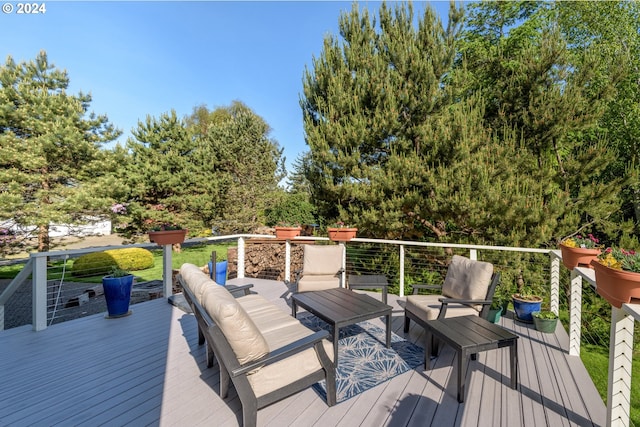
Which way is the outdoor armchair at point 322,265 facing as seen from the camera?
toward the camera

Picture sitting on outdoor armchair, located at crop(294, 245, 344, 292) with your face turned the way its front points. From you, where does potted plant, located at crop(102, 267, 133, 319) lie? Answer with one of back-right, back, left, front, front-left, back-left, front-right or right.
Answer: right

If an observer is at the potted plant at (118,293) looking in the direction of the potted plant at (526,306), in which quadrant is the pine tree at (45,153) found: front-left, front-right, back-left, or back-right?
back-left

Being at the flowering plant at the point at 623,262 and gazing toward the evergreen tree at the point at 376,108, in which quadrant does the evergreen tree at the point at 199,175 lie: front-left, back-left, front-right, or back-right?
front-left

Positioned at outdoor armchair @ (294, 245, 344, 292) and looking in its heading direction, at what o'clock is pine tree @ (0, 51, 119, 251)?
The pine tree is roughly at 4 o'clock from the outdoor armchair.

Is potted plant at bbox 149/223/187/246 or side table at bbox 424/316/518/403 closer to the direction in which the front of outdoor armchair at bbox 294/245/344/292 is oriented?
the side table

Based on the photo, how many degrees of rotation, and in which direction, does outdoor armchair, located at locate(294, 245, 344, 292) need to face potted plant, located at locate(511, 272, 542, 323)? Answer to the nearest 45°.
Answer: approximately 90° to its left

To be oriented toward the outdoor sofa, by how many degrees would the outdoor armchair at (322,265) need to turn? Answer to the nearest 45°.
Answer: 0° — it already faces it

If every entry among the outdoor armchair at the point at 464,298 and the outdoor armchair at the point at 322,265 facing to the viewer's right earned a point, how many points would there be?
0

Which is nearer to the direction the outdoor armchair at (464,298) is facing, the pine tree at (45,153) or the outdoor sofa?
the outdoor sofa

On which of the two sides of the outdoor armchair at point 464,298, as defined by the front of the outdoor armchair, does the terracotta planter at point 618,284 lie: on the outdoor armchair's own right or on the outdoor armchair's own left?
on the outdoor armchair's own left

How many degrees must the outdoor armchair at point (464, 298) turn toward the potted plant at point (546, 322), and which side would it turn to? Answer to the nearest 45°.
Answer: approximately 180°

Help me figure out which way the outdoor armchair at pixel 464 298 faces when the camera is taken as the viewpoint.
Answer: facing the viewer and to the left of the viewer

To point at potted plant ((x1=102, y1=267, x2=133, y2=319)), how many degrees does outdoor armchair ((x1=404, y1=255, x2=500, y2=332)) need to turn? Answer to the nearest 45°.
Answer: approximately 45° to its right

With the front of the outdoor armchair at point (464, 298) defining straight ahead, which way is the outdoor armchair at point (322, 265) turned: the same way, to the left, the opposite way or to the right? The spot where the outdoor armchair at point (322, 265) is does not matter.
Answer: to the left

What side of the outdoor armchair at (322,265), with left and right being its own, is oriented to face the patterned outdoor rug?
front

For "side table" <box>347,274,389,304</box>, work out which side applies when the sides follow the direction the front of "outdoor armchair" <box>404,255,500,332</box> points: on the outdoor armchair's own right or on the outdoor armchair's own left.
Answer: on the outdoor armchair's own right
